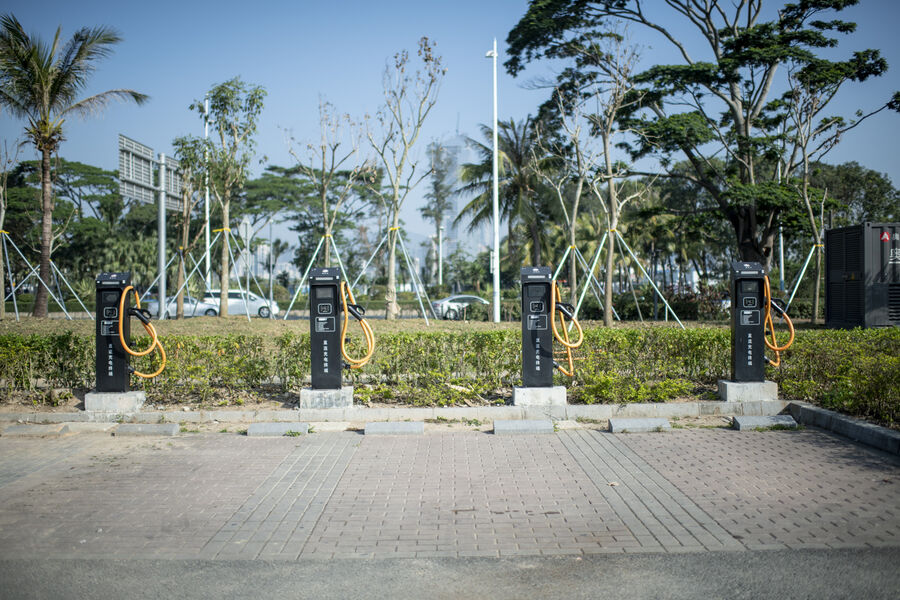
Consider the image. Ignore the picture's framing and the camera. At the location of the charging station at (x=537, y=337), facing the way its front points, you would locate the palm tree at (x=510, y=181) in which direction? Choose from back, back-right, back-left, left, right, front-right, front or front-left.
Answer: back

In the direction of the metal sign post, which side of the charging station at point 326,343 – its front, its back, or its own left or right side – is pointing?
back

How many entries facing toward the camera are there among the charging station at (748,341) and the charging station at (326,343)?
2

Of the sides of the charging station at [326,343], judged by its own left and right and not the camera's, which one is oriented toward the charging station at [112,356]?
right

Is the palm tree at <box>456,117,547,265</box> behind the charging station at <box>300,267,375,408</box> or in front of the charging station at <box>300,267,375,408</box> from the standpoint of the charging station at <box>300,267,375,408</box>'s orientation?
behind

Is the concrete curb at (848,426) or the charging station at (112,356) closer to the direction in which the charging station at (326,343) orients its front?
the concrete curb

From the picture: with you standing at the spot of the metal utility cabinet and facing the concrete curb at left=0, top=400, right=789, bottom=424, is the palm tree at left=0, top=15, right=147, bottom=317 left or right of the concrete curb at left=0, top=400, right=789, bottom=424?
right

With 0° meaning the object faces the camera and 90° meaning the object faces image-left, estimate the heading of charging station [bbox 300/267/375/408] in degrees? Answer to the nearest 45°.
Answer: approximately 0°
